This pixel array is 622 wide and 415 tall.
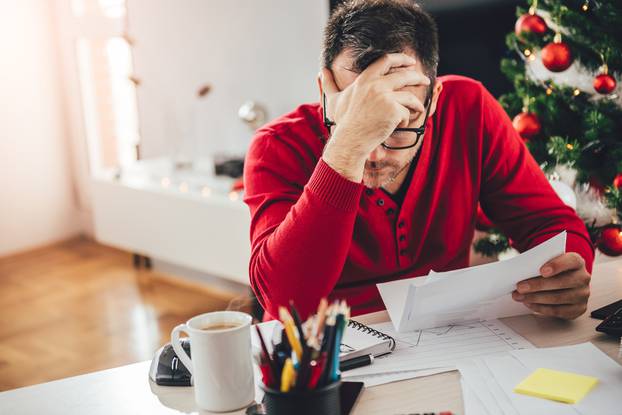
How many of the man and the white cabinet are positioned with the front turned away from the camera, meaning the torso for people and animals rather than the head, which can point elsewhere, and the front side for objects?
0

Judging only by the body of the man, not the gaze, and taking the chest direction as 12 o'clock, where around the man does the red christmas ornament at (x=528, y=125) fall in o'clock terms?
The red christmas ornament is roughly at 7 o'clock from the man.

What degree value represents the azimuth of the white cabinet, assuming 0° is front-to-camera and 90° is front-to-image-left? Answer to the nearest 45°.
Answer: approximately 45°

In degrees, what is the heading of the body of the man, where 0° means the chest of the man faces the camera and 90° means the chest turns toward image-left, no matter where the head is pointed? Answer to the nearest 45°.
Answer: approximately 0°

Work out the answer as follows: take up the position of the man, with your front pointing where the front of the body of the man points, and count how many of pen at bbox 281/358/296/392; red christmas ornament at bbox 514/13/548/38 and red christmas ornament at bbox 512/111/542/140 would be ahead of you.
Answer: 1

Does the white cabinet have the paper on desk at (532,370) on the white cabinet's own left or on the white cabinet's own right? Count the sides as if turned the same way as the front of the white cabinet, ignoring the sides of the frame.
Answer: on the white cabinet's own left

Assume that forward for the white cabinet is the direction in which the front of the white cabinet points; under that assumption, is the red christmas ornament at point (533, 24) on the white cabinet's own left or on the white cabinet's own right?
on the white cabinet's own left

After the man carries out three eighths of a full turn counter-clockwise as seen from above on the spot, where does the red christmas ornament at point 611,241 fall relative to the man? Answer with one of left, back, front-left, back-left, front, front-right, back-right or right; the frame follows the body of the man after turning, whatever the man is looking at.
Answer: front

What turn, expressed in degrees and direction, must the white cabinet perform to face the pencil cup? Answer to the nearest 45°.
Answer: approximately 45° to its left

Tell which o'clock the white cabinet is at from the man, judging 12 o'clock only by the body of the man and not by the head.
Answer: The white cabinet is roughly at 5 o'clock from the man.

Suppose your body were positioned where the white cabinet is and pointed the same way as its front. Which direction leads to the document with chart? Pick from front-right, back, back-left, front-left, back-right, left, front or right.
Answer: front-left
